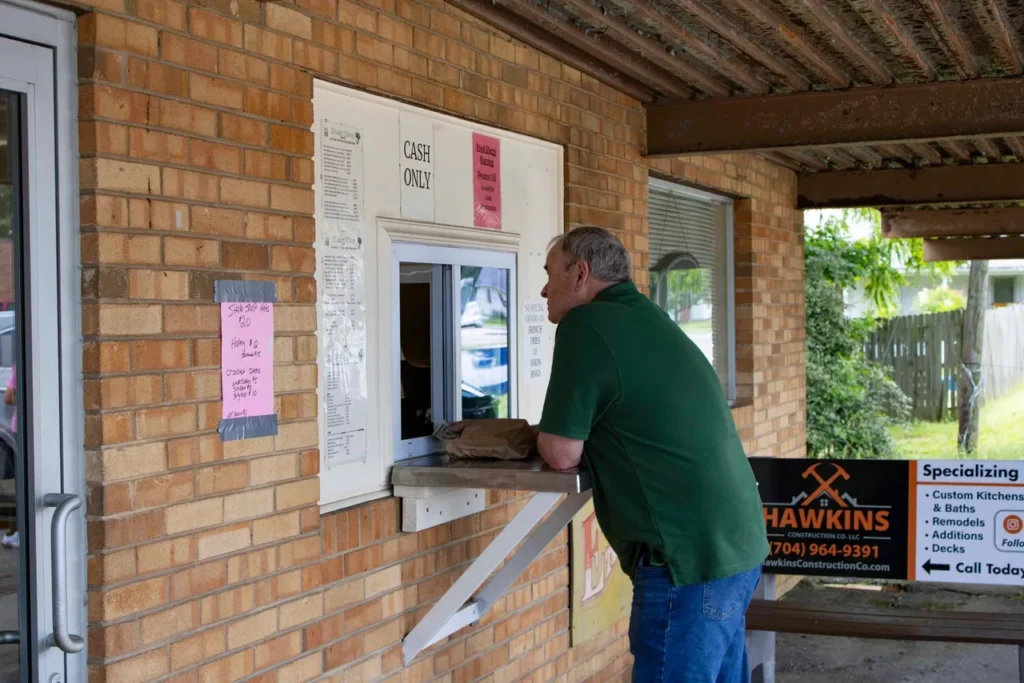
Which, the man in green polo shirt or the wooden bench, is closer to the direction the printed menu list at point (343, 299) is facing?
the man in green polo shirt

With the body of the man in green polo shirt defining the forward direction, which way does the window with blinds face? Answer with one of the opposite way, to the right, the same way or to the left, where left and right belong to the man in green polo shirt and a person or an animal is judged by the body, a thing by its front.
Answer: the opposite way

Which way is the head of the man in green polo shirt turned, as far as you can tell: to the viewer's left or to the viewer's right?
to the viewer's left

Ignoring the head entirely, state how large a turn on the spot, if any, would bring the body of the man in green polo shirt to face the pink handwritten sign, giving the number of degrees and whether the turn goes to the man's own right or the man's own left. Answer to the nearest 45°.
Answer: approximately 45° to the man's own left

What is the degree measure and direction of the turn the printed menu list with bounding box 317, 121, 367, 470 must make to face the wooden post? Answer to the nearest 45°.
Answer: approximately 90° to its left

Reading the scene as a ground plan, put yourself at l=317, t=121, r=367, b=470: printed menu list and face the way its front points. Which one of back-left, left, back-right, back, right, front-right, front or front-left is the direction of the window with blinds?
left

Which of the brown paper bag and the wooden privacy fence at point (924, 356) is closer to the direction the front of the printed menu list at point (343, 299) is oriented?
the brown paper bag

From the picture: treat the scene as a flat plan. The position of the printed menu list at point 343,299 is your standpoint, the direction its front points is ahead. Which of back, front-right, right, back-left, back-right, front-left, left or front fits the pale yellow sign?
left

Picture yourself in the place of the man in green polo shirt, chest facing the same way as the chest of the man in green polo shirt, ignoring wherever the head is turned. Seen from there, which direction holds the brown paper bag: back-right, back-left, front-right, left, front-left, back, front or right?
front

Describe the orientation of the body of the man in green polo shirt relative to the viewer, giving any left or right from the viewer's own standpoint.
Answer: facing away from the viewer and to the left of the viewer

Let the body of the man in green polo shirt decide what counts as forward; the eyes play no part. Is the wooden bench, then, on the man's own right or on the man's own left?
on the man's own right

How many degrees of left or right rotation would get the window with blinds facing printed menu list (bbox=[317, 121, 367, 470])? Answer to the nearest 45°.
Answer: approximately 45° to its right

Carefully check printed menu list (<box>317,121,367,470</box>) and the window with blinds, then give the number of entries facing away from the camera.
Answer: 0

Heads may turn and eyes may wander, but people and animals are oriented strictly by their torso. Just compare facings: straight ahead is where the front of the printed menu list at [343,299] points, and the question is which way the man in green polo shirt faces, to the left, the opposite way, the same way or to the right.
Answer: the opposite way

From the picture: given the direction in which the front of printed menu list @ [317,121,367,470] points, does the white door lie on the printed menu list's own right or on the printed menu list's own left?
on the printed menu list's own right
